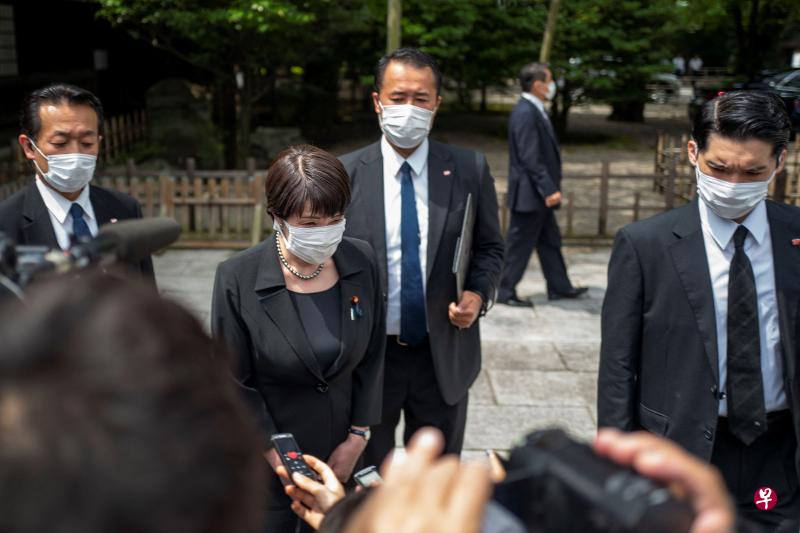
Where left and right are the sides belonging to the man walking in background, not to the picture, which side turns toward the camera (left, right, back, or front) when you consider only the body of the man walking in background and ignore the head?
right

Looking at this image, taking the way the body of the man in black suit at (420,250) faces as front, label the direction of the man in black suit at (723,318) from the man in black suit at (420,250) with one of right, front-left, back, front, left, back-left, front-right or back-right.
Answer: front-left

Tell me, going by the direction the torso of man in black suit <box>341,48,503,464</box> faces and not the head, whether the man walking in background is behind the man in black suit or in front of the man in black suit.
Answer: behind

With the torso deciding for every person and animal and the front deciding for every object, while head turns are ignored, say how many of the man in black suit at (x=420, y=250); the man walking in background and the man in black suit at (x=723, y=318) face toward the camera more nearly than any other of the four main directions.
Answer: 2

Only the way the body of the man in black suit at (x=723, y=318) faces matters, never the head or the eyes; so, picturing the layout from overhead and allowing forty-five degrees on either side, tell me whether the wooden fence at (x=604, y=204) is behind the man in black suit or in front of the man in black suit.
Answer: behind

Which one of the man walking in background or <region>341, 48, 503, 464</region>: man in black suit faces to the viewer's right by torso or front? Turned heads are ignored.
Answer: the man walking in background

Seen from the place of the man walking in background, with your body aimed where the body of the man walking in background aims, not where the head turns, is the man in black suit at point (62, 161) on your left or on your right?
on your right

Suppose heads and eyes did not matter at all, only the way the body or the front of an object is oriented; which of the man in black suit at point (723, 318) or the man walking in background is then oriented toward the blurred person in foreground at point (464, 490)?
the man in black suit

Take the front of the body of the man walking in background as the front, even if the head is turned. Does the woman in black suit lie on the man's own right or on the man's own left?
on the man's own right

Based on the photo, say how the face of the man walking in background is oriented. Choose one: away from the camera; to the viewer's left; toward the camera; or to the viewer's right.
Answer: to the viewer's right
